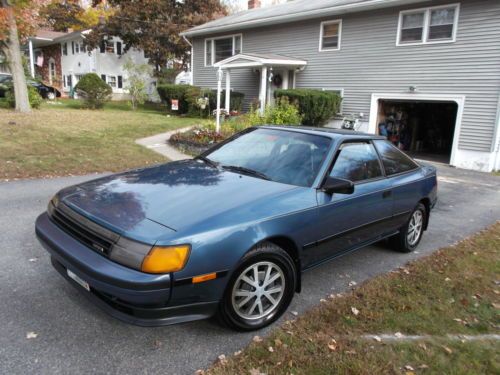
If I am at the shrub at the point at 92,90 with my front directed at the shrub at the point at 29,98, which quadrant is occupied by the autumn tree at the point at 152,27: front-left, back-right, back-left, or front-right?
back-right

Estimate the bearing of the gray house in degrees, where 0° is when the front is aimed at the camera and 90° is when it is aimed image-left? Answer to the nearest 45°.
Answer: approximately 45°

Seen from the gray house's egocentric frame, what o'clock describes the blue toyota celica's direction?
The blue toyota celica is roughly at 11 o'clock from the gray house.

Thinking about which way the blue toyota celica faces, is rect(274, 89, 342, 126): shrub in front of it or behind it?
behind

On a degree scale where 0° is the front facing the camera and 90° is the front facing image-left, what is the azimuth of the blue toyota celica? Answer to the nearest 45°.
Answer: approximately 45°

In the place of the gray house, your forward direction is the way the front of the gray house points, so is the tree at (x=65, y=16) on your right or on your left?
on your right

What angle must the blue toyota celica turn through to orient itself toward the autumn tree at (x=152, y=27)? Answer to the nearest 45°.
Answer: approximately 135° to its right

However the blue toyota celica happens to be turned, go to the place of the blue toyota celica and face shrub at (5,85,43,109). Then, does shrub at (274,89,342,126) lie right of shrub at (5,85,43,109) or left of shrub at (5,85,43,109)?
right

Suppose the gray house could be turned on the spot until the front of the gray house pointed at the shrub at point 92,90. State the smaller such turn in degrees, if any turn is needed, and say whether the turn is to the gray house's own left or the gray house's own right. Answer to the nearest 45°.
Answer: approximately 45° to the gray house's own right

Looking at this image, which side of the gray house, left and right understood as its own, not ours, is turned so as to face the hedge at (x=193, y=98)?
right
